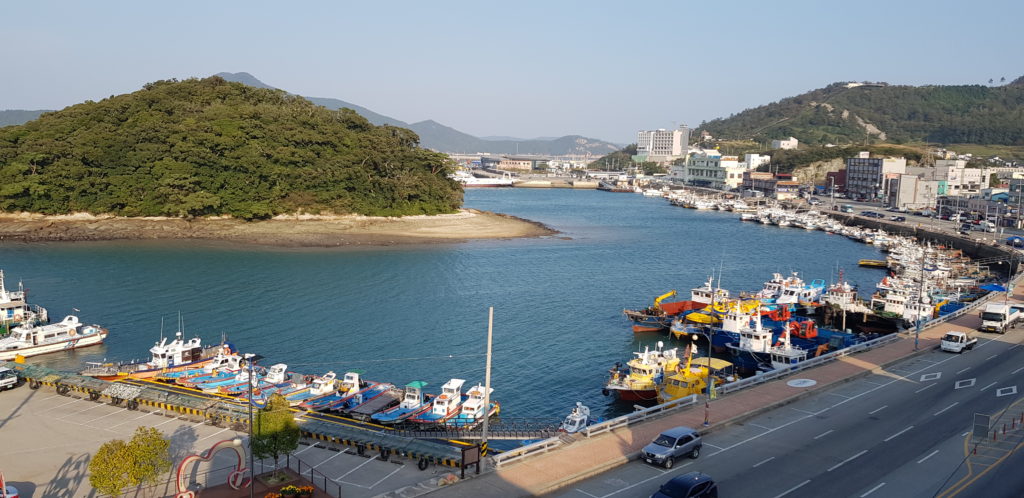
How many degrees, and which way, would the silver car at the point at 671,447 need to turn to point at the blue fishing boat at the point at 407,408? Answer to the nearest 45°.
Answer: approximately 90° to its right

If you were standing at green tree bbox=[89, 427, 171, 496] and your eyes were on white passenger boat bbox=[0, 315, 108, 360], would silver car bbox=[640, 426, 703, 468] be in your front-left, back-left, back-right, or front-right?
back-right

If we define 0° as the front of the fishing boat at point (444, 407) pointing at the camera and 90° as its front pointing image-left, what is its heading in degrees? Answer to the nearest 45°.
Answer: approximately 45°

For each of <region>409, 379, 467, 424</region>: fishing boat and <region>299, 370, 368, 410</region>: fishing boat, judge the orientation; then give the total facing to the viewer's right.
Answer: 0

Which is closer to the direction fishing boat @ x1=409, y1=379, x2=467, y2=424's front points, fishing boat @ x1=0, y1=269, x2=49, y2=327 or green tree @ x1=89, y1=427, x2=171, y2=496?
the green tree

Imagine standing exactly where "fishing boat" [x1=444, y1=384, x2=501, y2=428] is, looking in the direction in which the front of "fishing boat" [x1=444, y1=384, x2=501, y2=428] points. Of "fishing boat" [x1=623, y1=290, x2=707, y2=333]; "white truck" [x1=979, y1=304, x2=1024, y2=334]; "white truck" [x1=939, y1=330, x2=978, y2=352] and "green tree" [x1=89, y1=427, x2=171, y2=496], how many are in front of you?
1

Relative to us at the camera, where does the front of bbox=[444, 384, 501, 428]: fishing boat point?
facing the viewer and to the left of the viewer
